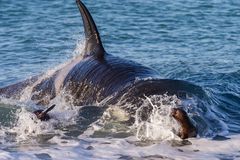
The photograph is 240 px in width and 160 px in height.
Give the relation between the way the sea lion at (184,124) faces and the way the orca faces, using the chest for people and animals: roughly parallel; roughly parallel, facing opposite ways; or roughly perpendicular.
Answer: roughly parallel, facing opposite ways

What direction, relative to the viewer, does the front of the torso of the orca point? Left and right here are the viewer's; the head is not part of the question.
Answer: facing the viewer and to the right of the viewer

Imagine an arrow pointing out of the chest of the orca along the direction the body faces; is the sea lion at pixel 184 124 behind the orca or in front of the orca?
in front

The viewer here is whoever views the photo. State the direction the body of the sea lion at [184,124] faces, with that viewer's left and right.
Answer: facing the viewer and to the left of the viewer

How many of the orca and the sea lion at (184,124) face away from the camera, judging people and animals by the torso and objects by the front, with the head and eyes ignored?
0
